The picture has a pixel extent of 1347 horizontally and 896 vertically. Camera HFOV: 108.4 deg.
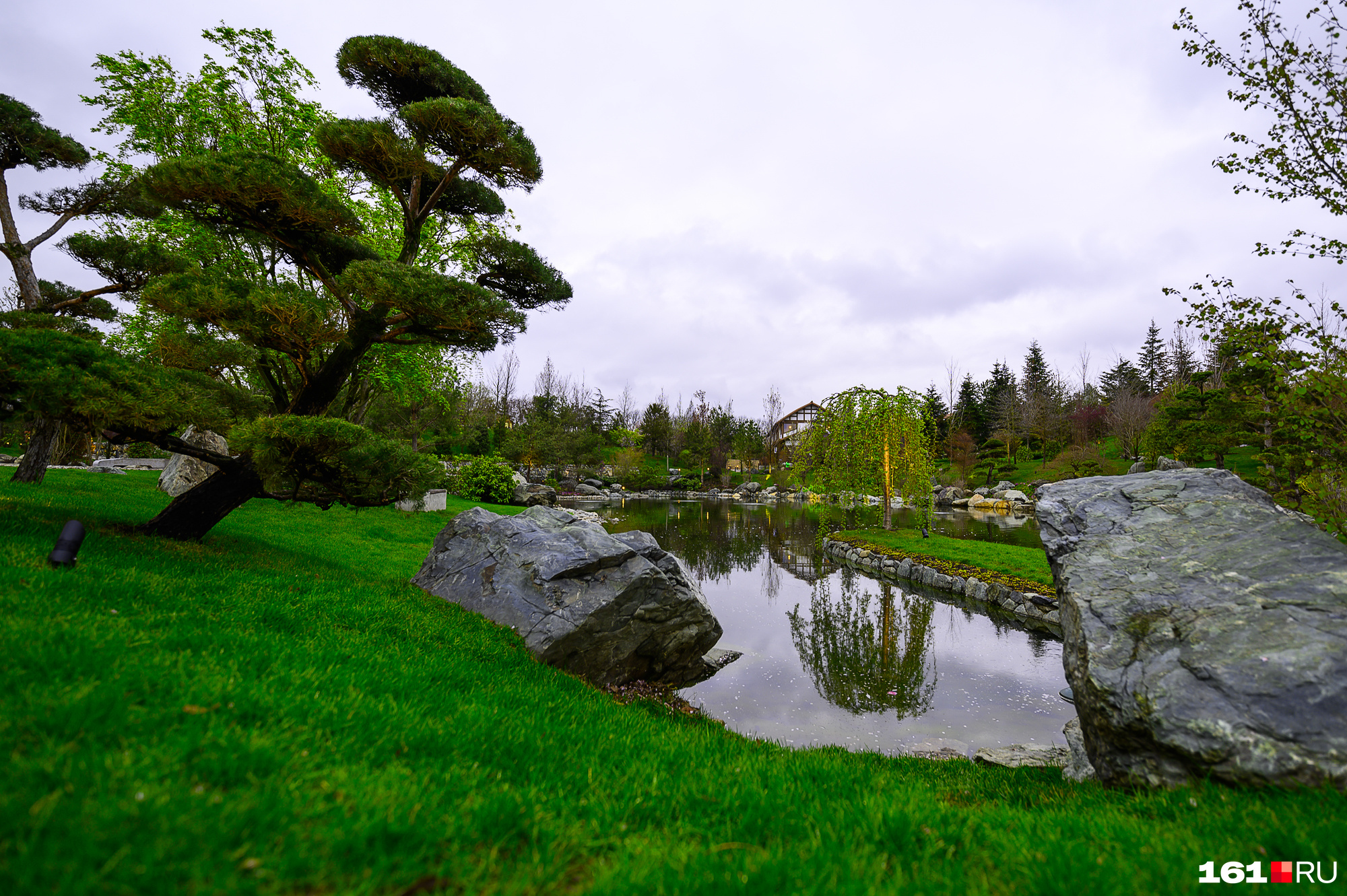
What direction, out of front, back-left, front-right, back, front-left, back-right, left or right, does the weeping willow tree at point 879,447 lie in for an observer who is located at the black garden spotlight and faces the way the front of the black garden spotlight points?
front-right

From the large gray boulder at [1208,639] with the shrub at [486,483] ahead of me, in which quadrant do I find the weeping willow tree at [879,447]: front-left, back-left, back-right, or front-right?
front-right

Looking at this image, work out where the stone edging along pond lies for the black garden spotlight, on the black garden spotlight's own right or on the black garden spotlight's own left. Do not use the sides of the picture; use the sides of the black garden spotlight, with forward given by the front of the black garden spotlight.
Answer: on the black garden spotlight's own right

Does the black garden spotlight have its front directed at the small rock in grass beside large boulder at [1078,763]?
no

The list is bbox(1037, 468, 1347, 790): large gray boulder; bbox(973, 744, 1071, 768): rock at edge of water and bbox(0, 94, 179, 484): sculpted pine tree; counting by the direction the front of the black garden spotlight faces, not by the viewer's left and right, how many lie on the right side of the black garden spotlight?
2

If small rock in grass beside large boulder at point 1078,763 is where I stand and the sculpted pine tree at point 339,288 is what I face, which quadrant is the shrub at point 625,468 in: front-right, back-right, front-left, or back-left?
front-right

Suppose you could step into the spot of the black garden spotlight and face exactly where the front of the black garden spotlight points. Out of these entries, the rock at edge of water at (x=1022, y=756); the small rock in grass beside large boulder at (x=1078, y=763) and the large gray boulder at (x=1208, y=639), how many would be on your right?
3

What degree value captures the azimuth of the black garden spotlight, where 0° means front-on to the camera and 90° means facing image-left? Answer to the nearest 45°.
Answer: approximately 225°

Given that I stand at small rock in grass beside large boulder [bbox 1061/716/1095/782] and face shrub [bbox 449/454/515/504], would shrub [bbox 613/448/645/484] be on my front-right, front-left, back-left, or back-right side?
front-right

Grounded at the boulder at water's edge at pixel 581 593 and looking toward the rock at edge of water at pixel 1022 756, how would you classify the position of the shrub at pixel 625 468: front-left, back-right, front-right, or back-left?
back-left

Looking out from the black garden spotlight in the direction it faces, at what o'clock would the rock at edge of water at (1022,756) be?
The rock at edge of water is roughly at 3 o'clock from the black garden spotlight.

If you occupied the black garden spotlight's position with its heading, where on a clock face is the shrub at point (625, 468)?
The shrub is roughly at 12 o'clock from the black garden spotlight.

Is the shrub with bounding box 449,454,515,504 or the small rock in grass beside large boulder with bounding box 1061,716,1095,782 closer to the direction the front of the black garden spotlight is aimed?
the shrub

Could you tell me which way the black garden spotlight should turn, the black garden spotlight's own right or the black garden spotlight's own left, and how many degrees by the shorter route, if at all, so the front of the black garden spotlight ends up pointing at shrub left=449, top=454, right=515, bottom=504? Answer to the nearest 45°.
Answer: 0° — it already faces it

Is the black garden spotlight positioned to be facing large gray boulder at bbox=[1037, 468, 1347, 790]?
no

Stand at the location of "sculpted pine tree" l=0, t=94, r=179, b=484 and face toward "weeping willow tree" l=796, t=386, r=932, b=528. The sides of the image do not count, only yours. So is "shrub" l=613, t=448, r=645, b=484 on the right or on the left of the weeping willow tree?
left

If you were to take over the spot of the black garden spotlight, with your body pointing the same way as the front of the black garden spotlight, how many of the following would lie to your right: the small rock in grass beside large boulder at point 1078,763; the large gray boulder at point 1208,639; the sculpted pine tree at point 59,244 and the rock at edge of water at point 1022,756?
3

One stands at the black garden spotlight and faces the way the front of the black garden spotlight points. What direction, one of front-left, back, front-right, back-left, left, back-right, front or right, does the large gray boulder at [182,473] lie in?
front-left
